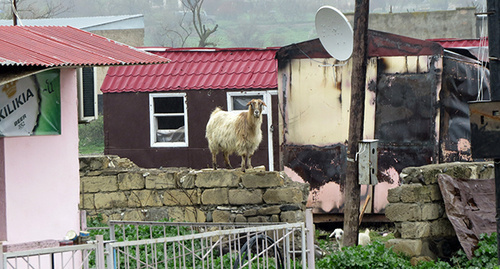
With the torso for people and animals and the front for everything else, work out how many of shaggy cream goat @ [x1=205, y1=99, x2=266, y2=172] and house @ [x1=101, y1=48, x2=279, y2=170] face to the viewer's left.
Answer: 0

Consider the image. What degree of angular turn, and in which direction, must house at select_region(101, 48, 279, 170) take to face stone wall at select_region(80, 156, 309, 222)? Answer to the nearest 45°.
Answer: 0° — it already faces it

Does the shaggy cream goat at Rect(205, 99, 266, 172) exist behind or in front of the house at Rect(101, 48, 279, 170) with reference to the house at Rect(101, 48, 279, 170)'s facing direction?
in front

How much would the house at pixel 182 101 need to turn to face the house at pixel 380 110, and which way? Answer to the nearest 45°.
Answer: approximately 45° to its left

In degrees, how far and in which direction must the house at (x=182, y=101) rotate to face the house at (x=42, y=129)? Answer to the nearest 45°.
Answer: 0° — it already faces it

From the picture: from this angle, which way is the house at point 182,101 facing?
toward the camera
